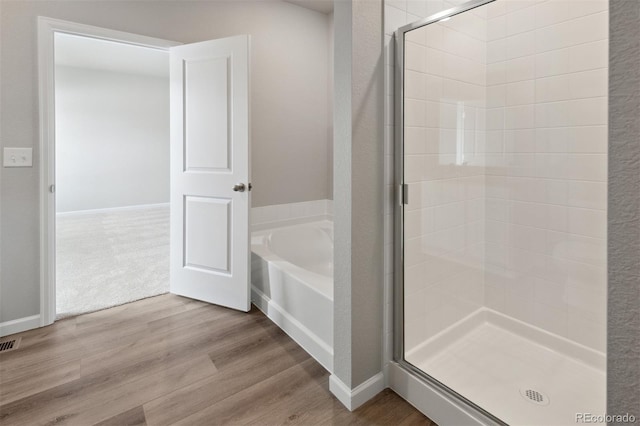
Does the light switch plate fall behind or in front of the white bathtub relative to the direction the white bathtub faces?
in front

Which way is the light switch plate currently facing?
toward the camera

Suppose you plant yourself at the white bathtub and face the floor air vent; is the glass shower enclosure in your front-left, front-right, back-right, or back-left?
back-left

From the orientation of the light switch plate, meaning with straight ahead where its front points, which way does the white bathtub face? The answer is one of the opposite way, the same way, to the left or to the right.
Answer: to the right

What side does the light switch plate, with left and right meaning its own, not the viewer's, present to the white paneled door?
left

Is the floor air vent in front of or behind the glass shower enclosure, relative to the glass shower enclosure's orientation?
in front

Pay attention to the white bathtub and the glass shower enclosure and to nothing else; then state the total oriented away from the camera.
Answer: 0

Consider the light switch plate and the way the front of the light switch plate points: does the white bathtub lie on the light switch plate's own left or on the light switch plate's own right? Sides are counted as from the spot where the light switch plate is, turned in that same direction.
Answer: on the light switch plate's own left

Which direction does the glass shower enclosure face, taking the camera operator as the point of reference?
facing the viewer and to the left of the viewer

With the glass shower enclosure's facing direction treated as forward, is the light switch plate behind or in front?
in front

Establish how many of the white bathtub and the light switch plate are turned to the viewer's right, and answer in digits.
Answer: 0

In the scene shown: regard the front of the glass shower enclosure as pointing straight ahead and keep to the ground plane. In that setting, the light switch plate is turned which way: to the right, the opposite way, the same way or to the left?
to the left

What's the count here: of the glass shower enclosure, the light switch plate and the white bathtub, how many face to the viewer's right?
0
